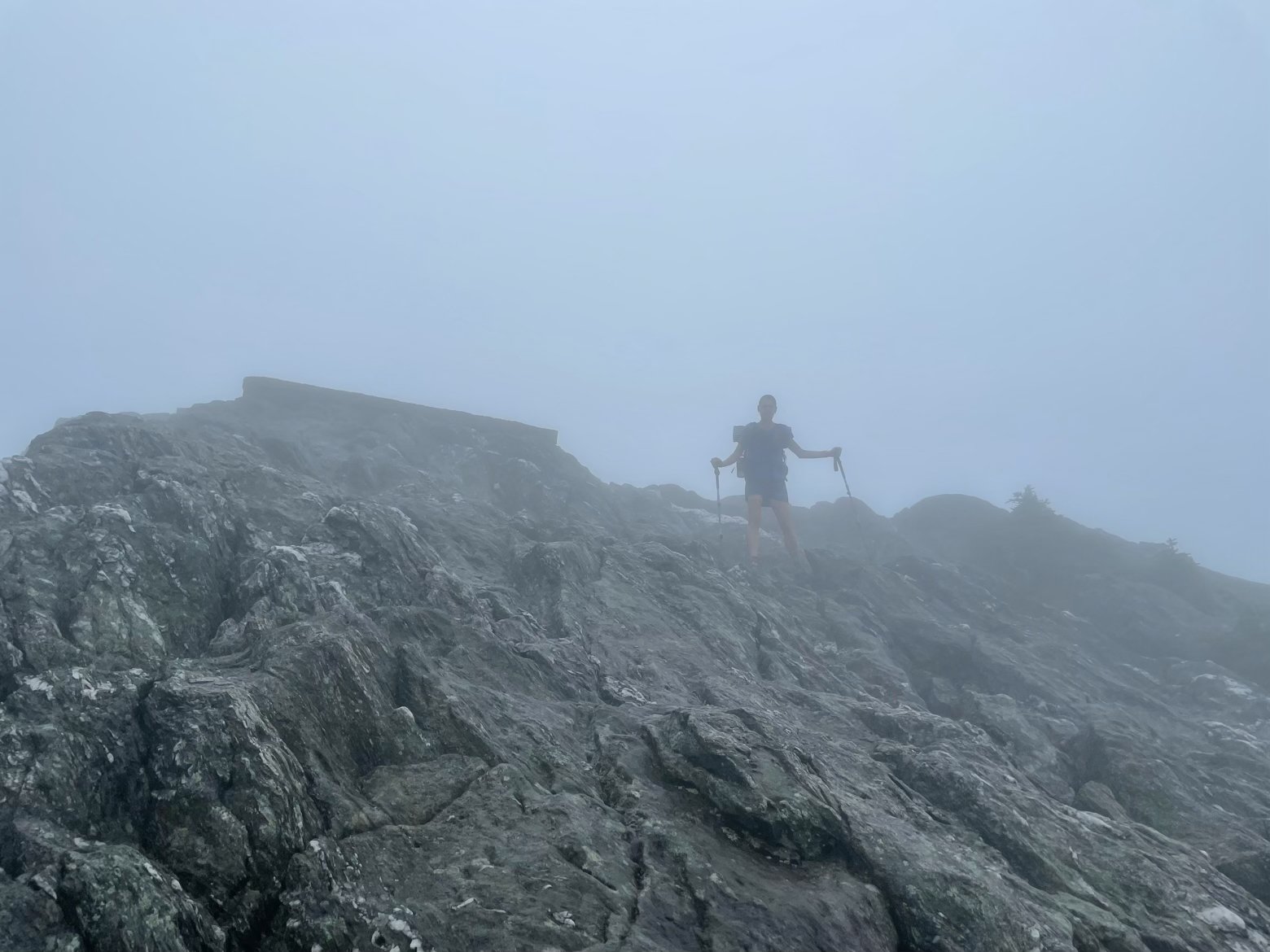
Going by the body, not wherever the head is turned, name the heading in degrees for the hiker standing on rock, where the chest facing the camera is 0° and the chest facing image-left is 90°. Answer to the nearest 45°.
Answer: approximately 0°
